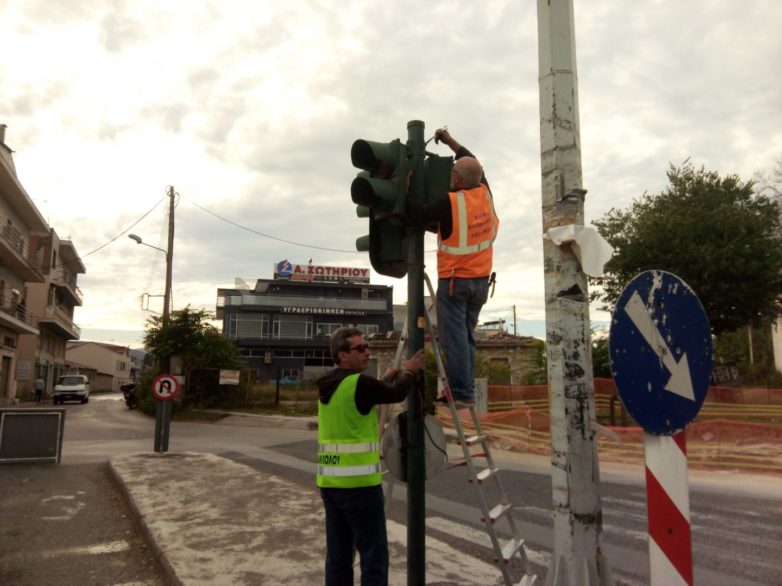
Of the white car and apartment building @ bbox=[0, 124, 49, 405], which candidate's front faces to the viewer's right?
the apartment building

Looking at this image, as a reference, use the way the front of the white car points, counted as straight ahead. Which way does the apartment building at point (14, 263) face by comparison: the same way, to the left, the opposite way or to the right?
to the left

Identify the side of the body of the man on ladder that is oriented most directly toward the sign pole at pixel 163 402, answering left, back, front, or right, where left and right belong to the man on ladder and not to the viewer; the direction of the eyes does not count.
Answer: front

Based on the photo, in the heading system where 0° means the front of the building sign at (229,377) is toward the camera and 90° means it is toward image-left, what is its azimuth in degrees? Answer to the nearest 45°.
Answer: approximately 0°

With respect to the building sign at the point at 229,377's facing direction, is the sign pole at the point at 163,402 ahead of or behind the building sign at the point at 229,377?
ahead

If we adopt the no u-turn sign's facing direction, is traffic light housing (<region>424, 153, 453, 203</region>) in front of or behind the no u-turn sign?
in front

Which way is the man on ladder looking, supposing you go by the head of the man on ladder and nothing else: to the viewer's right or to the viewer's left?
to the viewer's left

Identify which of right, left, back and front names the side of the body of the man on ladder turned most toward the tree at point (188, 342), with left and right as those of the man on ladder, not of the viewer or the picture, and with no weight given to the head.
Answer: front

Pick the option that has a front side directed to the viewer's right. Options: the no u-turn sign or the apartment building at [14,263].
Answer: the apartment building

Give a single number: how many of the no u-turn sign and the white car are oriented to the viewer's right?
0

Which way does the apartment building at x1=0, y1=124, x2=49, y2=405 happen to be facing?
to the viewer's right
